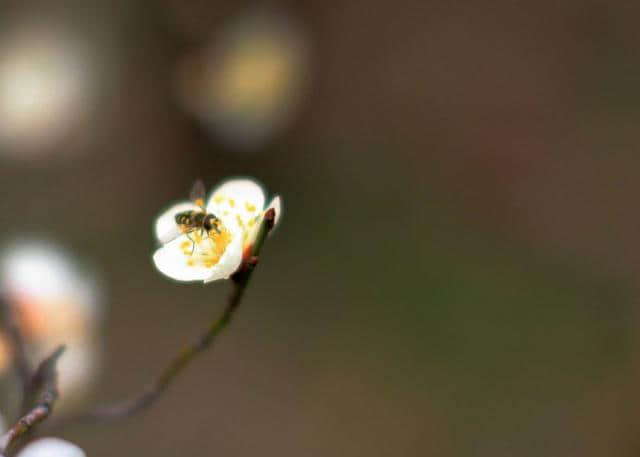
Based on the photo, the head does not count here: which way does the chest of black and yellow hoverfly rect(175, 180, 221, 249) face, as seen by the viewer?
to the viewer's right
